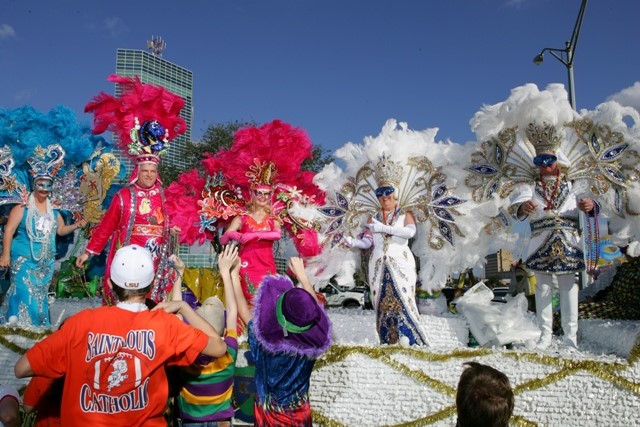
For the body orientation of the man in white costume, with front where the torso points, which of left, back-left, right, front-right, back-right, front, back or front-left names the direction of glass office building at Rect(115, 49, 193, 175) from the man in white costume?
back-right

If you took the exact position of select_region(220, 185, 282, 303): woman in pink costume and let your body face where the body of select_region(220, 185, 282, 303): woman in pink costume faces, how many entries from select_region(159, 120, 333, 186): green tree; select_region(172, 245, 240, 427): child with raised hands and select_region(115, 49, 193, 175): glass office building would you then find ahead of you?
1

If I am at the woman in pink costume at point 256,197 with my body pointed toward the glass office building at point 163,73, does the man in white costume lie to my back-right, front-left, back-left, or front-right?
back-right

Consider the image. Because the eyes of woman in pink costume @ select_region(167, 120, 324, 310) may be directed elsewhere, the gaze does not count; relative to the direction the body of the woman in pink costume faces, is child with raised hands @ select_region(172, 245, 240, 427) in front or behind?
in front

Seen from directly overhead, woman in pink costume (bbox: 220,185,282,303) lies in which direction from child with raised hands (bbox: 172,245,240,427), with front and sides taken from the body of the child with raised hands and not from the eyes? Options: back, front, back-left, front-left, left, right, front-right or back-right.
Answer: front

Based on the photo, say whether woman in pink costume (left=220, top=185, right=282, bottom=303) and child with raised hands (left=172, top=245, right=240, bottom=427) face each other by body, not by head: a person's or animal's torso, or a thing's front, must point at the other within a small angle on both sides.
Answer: yes

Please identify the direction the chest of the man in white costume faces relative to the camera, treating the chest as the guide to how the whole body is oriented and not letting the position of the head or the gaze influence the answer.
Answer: toward the camera

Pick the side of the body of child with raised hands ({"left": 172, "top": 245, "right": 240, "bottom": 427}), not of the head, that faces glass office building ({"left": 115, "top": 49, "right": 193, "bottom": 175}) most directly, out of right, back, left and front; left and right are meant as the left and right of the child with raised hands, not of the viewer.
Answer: front

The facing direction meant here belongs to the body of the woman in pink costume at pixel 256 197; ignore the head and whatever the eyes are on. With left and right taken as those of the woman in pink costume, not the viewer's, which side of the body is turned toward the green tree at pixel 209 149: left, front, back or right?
back

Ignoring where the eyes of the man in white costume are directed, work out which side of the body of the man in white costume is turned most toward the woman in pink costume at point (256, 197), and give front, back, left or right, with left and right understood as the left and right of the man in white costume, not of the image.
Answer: right

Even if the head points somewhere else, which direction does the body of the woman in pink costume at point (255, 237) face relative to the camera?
toward the camera

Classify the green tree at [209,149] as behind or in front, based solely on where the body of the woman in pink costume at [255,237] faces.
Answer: behind

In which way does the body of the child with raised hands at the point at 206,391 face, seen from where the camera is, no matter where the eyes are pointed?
away from the camera

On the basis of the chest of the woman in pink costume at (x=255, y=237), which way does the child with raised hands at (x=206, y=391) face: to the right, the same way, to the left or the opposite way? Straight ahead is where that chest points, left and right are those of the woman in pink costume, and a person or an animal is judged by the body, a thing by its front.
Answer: the opposite way

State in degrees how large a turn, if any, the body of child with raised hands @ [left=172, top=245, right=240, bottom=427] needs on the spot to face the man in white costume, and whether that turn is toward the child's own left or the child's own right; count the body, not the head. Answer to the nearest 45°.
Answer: approximately 45° to the child's own right
